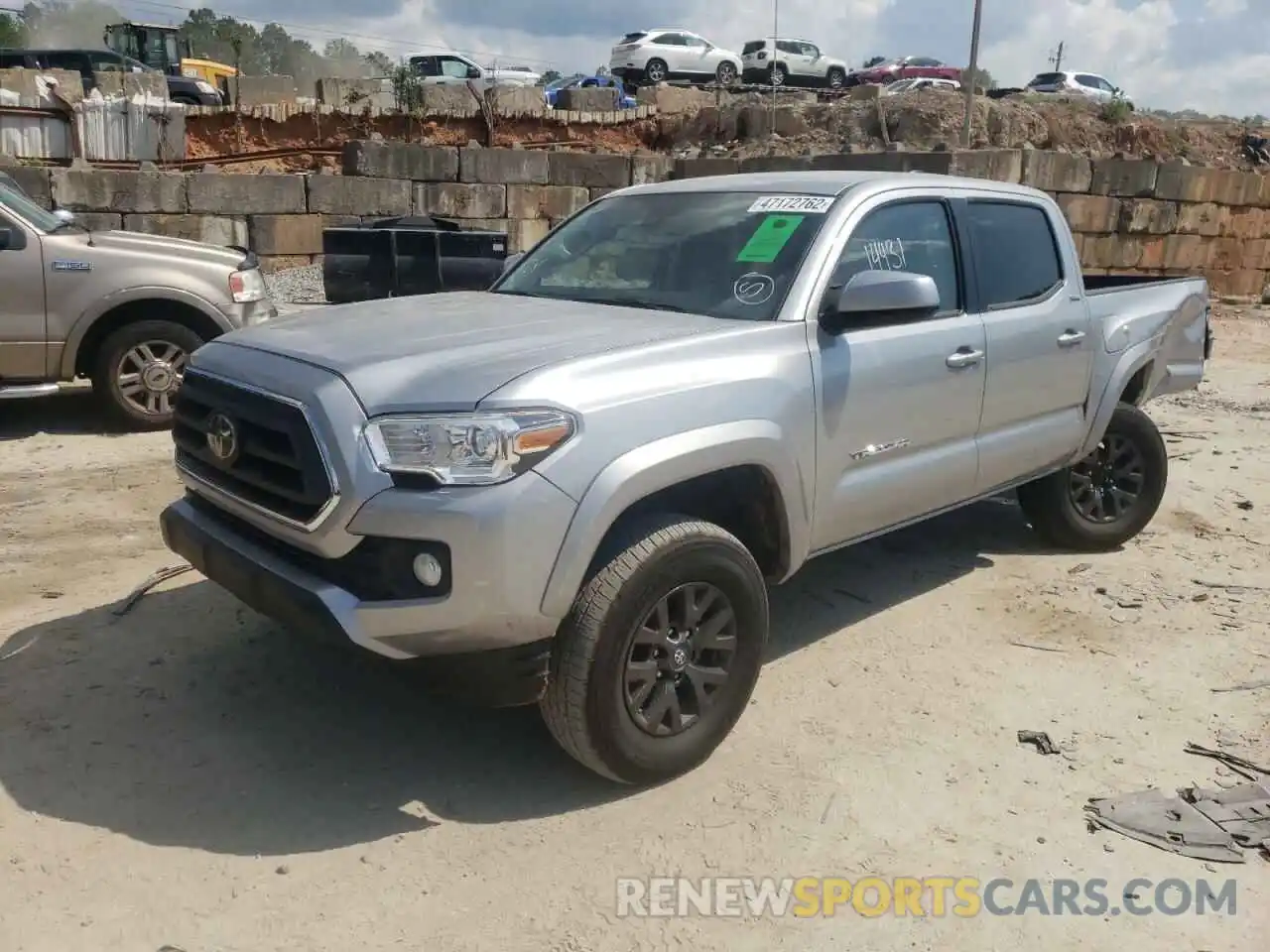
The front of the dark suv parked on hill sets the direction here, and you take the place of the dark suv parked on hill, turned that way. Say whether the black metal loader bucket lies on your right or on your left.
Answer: on your right

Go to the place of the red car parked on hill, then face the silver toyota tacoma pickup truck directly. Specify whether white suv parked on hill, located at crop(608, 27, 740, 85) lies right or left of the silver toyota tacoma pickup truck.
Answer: right

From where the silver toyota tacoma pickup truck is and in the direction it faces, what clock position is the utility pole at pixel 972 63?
The utility pole is roughly at 5 o'clock from the silver toyota tacoma pickup truck.

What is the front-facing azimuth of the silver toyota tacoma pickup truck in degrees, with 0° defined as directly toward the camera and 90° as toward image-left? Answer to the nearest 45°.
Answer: approximately 45°

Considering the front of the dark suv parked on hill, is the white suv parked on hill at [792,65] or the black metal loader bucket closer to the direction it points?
the white suv parked on hill

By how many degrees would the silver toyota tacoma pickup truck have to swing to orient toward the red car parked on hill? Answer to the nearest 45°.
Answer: approximately 135° to its right

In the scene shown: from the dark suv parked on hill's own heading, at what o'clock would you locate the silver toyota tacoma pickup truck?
The silver toyota tacoma pickup truck is roughly at 3 o'clock from the dark suv parked on hill.

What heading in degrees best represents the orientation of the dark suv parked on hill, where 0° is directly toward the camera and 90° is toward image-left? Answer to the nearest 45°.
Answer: approximately 270°

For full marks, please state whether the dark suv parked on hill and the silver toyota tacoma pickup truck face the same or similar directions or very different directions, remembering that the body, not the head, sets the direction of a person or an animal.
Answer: very different directions

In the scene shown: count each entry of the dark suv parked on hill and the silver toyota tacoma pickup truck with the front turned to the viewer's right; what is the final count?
1

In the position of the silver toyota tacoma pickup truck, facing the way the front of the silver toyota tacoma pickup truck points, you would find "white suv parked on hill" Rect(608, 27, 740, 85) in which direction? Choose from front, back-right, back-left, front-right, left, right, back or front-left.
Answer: back-right

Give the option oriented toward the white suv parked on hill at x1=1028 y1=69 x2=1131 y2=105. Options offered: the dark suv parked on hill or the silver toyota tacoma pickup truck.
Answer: the dark suv parked on hill
